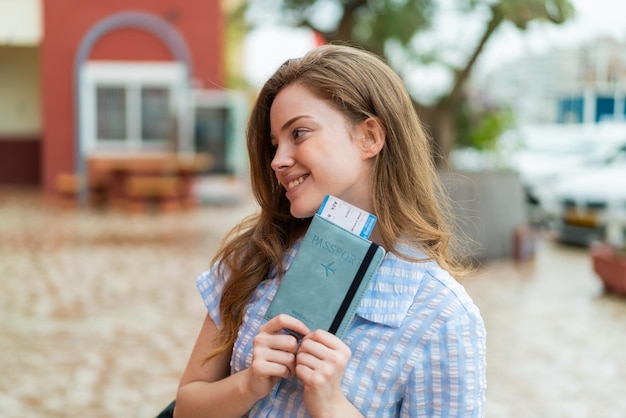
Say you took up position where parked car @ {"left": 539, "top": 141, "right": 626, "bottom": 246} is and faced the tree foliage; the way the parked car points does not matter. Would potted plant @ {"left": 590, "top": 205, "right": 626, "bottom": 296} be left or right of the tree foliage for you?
left

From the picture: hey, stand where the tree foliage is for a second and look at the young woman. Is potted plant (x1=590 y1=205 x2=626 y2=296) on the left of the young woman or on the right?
left

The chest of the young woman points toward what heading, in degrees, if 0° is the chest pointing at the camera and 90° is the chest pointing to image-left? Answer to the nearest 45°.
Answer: approximately 45°

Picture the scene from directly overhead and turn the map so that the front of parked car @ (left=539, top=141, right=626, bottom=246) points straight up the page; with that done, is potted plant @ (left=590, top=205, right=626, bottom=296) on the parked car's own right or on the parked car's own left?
on the parked car's own left

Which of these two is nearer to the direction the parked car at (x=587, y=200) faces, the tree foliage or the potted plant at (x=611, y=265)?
the tree foliage

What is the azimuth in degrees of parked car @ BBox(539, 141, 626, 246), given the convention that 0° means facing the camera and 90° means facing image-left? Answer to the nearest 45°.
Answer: approximately 45°

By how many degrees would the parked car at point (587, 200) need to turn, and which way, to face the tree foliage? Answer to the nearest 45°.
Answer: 0° — it already faces it
